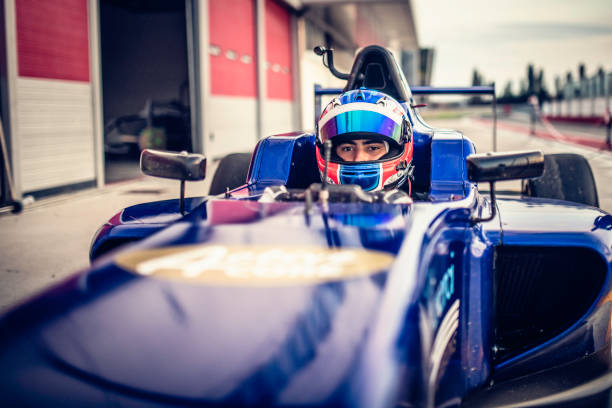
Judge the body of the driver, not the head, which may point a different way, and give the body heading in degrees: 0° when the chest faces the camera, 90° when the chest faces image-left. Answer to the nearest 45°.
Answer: approximately 0°
